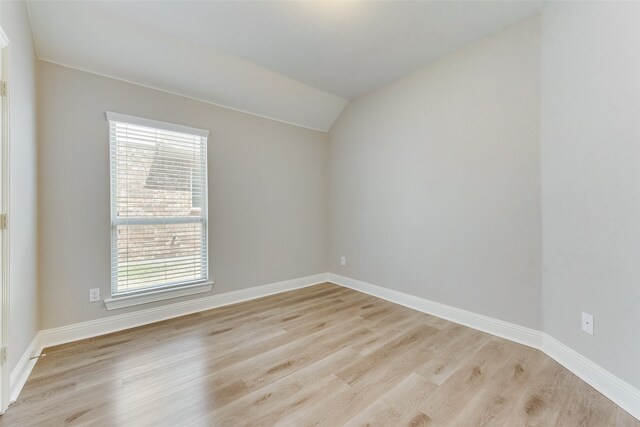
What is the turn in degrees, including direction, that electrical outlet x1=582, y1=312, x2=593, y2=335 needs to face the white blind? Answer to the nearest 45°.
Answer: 0° — it already faces it

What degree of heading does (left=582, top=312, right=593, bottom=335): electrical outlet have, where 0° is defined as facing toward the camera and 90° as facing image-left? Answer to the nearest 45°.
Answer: approximately 45°
